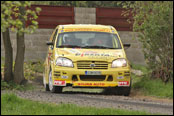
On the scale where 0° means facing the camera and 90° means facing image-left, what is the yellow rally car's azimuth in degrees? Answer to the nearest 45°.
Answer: approximately 0°

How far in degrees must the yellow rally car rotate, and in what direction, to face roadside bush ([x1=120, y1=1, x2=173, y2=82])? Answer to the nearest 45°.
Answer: approximately 135° to its left
